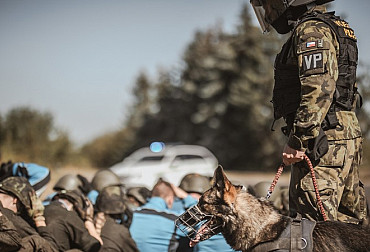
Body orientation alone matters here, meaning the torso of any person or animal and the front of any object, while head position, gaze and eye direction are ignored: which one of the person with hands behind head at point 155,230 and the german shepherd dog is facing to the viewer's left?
the german shepherd dog

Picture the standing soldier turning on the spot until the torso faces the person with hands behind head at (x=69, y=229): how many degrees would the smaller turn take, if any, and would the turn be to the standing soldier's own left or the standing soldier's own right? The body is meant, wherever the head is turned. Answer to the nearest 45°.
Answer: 0° — they already face them

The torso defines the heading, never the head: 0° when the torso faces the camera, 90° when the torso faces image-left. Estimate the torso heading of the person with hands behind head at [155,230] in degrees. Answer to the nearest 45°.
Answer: approximately 225°

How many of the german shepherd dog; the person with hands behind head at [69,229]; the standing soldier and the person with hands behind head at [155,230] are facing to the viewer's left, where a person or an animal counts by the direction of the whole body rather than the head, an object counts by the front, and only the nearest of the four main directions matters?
2

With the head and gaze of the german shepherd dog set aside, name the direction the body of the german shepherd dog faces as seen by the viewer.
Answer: to the viewer's left

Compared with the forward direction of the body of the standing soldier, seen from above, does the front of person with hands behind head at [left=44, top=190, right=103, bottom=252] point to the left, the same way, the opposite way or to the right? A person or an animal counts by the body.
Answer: to the right

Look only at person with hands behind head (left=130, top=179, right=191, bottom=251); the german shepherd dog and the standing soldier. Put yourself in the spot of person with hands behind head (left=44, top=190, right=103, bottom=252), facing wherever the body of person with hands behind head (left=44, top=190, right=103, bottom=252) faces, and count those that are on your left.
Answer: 0

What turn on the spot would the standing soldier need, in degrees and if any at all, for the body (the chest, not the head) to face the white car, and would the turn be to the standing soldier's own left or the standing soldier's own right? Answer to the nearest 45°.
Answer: approximately 45° to the standing soldier's own right

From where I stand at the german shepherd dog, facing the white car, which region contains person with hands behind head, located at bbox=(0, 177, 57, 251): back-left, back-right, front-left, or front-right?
front-left

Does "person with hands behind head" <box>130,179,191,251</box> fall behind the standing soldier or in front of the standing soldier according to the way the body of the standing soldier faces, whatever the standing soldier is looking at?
in front

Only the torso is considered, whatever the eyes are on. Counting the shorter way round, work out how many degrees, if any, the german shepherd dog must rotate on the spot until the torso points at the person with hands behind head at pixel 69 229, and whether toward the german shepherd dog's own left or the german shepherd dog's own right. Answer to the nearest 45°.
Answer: approximately 45° to the german shepherd dog's own right

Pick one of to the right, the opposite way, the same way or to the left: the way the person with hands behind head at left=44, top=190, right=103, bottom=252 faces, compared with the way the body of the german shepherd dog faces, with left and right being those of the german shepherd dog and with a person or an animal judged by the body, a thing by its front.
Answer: to the right

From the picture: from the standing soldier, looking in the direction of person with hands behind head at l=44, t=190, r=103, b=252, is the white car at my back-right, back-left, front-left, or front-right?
front-right

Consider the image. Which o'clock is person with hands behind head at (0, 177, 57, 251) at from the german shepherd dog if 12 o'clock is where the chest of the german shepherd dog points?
The person with hands behind head is roughly at 1 o'clock from the german shepherd dog.

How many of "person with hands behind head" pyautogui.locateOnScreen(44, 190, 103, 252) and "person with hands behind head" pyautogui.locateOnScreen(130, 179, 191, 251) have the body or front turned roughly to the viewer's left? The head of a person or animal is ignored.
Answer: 0

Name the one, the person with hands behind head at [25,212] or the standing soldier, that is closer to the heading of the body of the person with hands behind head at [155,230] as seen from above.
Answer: the standing soldier

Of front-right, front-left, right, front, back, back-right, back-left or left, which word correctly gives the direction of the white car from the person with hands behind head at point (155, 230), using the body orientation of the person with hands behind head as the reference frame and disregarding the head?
front-left

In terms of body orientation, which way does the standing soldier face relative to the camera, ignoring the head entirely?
to the viewer's left

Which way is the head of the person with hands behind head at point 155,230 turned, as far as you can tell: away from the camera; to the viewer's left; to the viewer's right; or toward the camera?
away from the camera

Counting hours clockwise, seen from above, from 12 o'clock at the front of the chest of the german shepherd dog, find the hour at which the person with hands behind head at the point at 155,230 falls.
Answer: The person with hands behind head is roughly at 2 o'clock from the german shepherd dog.

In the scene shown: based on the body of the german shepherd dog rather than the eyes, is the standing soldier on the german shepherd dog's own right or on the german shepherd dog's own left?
on the german shepherd dog's own right
